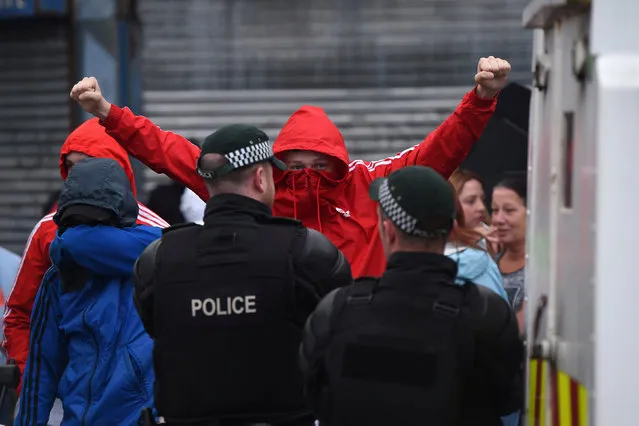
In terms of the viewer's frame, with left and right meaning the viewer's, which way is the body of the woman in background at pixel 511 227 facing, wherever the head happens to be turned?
facing the viewer and to the left of the viewer

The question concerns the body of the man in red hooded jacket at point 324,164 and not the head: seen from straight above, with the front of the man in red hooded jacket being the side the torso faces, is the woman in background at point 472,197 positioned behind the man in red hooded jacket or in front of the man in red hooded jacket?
behind

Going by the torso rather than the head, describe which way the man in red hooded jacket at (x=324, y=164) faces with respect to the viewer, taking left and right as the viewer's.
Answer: facing the viewer

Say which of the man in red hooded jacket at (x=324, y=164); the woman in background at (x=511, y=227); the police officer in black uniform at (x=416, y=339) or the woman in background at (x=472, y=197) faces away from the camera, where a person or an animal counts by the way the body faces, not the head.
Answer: the police officer in black uniform

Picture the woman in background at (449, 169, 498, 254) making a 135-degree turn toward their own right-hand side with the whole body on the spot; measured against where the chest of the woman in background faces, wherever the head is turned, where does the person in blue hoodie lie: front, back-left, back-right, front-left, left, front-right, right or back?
front-left

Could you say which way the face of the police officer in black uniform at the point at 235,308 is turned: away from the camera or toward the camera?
away from the camera

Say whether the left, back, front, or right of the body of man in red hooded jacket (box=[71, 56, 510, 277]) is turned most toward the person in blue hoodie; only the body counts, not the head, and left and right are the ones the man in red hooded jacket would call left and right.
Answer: right

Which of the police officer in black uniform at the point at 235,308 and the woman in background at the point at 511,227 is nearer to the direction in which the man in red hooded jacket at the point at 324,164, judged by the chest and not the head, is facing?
the police officer in black uniform

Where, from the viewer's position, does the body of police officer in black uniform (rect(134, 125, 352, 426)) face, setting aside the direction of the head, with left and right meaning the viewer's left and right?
facing away from the viewer and to the right of the viewer

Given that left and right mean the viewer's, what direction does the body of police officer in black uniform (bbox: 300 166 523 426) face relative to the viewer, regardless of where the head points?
facing away from the viewer

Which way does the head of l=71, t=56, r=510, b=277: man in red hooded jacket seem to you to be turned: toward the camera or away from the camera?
toward the camera

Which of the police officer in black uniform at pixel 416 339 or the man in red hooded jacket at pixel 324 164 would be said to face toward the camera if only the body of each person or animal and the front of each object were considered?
the man in red hooded jacket

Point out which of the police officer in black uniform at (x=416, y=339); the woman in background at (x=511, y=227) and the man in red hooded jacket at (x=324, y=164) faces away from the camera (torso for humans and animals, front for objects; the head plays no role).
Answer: the police officer in black uniform

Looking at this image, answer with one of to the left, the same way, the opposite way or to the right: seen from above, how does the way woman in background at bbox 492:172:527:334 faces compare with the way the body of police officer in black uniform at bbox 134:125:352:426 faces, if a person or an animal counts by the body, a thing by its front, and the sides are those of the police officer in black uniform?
the opposite way

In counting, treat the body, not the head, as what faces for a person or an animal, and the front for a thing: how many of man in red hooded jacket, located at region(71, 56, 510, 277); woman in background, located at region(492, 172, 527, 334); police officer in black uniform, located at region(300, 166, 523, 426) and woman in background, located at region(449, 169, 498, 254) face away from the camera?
1

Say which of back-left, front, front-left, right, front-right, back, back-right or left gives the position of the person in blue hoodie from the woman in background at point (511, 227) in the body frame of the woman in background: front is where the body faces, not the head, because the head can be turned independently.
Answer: front

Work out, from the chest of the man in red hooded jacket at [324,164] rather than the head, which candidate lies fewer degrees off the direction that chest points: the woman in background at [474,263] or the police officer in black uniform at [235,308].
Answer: the police officer in black uniform

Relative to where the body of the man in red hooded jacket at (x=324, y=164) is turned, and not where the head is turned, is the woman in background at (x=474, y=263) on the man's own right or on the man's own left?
on the man's own left

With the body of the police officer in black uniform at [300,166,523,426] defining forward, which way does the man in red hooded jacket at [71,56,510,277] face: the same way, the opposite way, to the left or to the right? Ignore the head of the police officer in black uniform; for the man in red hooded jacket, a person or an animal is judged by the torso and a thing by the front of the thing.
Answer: the opposite way
